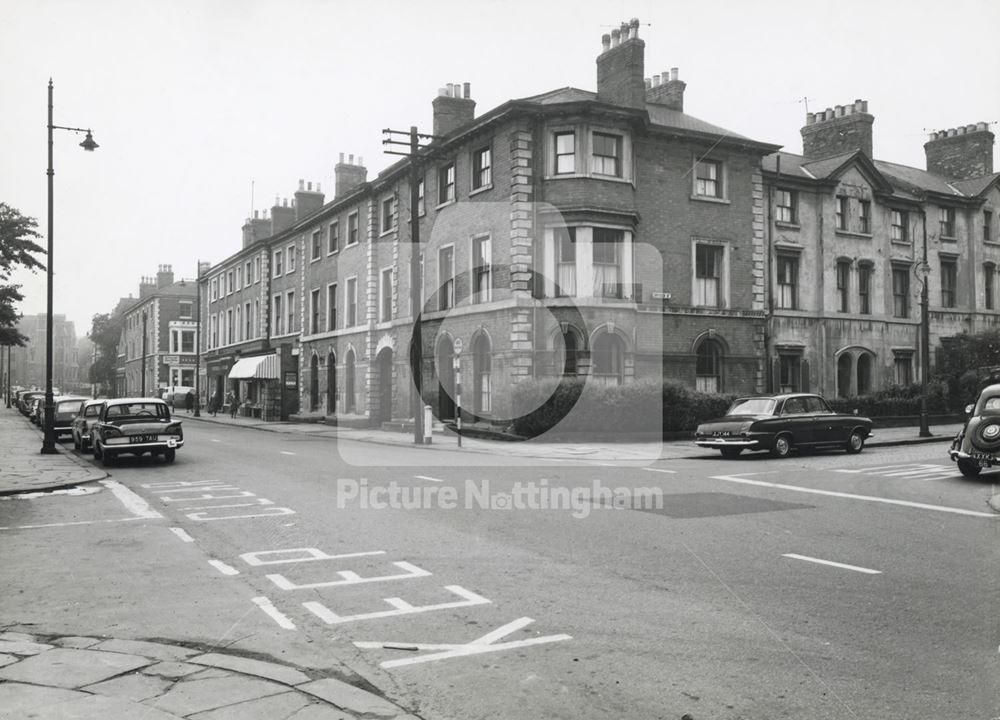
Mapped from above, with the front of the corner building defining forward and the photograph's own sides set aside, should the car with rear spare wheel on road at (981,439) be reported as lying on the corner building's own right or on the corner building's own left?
on the corner building's own left

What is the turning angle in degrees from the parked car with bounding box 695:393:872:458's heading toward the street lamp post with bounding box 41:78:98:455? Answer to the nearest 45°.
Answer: approximately 135° to its left

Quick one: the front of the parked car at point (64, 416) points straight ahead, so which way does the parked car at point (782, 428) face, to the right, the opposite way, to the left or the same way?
to the right

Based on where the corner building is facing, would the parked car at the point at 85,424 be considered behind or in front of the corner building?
in front
